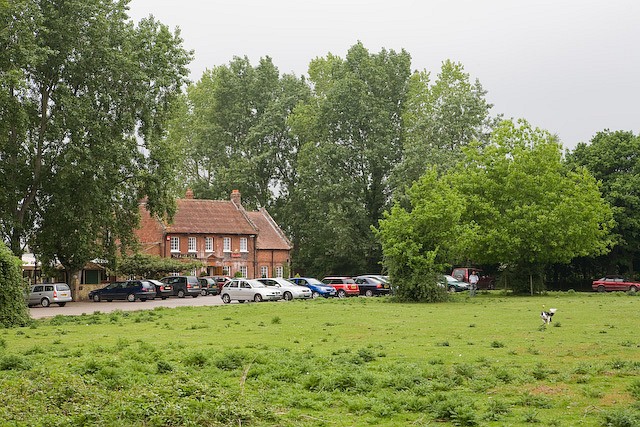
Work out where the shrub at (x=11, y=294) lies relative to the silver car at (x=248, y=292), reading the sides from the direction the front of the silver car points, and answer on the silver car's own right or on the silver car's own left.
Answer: on the silver car's own right

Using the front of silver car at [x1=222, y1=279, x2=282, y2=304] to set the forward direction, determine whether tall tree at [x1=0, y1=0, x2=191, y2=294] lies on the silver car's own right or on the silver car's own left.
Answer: on the silver car's own right

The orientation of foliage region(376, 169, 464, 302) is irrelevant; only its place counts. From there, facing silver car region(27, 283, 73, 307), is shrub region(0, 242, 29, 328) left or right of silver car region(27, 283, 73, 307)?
left

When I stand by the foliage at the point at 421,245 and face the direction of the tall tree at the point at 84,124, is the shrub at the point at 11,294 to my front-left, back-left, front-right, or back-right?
front-left
